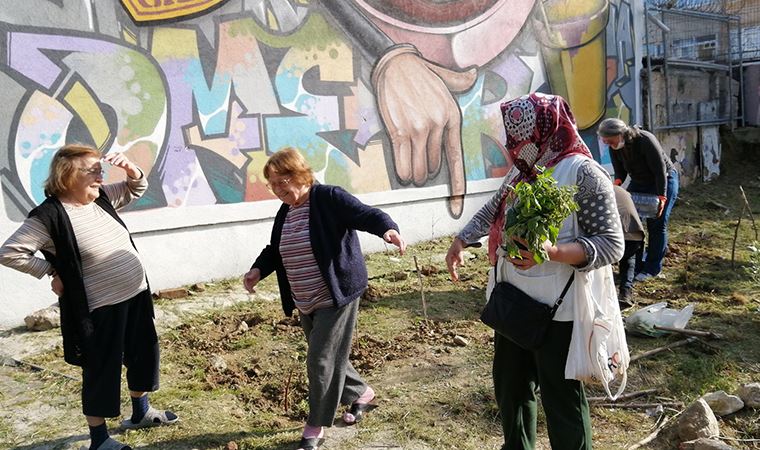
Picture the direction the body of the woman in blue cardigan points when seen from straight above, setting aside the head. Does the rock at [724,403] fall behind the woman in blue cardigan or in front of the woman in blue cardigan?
behind

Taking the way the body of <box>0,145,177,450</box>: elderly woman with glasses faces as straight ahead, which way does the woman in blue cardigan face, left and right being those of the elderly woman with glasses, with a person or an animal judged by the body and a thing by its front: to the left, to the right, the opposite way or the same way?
to the right

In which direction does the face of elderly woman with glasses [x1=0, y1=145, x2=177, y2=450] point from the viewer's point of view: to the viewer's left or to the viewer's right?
to the viewer's right

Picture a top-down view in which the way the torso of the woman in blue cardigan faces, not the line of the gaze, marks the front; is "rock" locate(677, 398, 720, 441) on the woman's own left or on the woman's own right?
on the woman's own left

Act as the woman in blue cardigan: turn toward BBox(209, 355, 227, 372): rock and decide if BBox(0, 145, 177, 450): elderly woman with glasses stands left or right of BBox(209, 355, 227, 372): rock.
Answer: left

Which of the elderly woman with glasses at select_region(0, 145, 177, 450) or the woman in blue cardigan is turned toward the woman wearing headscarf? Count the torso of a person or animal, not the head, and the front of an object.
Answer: the elderly woman with glasses

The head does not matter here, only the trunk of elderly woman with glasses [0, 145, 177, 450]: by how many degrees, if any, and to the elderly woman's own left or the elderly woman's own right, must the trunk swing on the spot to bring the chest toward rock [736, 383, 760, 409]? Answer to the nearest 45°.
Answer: approximately 45° to the elderly woman's own left

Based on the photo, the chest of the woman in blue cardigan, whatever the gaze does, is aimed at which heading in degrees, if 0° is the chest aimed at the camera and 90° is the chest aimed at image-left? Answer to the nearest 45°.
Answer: approximately 45°

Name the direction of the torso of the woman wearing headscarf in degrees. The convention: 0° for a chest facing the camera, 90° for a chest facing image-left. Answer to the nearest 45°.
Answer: approximately 45°

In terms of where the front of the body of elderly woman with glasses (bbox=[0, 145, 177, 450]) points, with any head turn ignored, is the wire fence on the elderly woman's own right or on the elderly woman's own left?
on the elderly woman's own left

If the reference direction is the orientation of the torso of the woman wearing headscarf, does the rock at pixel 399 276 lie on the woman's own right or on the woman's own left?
on the woman's own right

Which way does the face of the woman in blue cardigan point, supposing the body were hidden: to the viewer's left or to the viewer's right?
to the viewer's left
